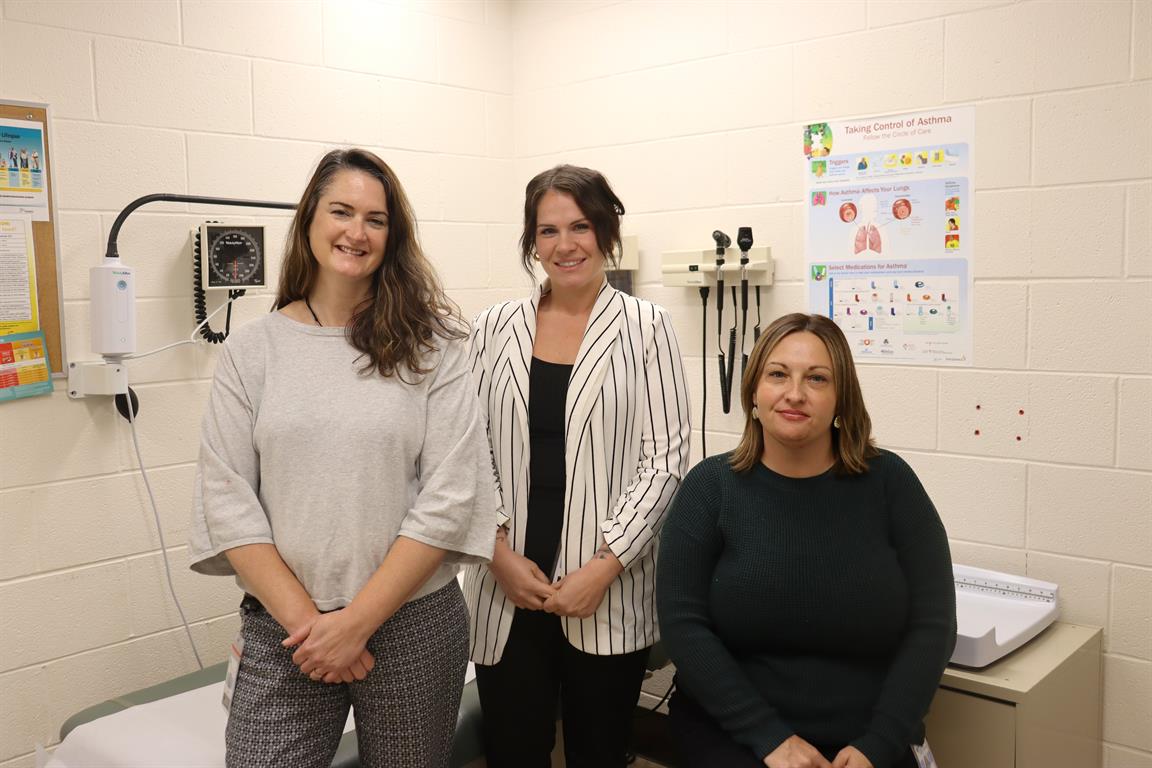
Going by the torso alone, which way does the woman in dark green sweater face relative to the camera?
toward the camera

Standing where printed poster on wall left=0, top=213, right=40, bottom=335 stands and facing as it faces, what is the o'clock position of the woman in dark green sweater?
The woman in dark green sweater is roughly at 12 o'clock from the printed poster on wall.

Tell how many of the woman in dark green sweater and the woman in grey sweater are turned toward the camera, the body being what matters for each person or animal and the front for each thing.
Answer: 2

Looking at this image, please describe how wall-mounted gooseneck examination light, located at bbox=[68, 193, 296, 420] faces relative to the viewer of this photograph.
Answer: facing the viewer and to the right of the viewer

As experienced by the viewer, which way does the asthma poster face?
facing the viewer and to the left of the viewer

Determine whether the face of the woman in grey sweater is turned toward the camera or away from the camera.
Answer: toward the camera

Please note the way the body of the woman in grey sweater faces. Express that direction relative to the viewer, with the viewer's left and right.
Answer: facing the viewer
